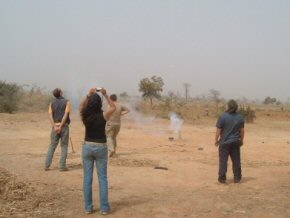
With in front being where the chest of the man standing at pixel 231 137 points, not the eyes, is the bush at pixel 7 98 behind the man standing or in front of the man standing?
in front

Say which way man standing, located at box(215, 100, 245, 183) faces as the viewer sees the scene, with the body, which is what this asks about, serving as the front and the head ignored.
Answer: away from the camera

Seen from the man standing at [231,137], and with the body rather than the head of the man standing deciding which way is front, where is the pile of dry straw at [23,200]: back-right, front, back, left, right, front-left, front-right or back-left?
back-left

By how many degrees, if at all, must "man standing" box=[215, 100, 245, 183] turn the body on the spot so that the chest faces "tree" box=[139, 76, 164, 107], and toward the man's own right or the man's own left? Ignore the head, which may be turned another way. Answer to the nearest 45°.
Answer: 0° — they already face it

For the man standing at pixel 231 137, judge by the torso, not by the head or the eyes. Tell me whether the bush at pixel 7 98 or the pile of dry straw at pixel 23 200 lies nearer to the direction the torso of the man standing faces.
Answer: the bush

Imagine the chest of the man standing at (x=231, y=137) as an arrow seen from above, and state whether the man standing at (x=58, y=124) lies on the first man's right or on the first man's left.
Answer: on the first man's left

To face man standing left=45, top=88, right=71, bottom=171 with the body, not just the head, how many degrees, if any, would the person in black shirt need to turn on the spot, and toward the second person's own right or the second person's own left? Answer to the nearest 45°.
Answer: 0° — they already face them

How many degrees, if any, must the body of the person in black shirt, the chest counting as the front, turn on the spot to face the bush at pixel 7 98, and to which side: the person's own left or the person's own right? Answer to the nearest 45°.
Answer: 0° — they already face it

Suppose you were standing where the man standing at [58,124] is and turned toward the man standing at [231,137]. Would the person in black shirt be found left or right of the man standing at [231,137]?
right

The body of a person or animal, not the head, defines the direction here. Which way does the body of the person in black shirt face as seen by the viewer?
away from the camera

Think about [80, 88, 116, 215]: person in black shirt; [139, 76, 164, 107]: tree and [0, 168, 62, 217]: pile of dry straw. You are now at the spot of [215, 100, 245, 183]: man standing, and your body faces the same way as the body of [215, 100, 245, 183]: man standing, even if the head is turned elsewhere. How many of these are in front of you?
1

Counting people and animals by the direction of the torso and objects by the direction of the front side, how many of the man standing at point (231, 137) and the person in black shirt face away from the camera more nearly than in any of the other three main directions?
2
